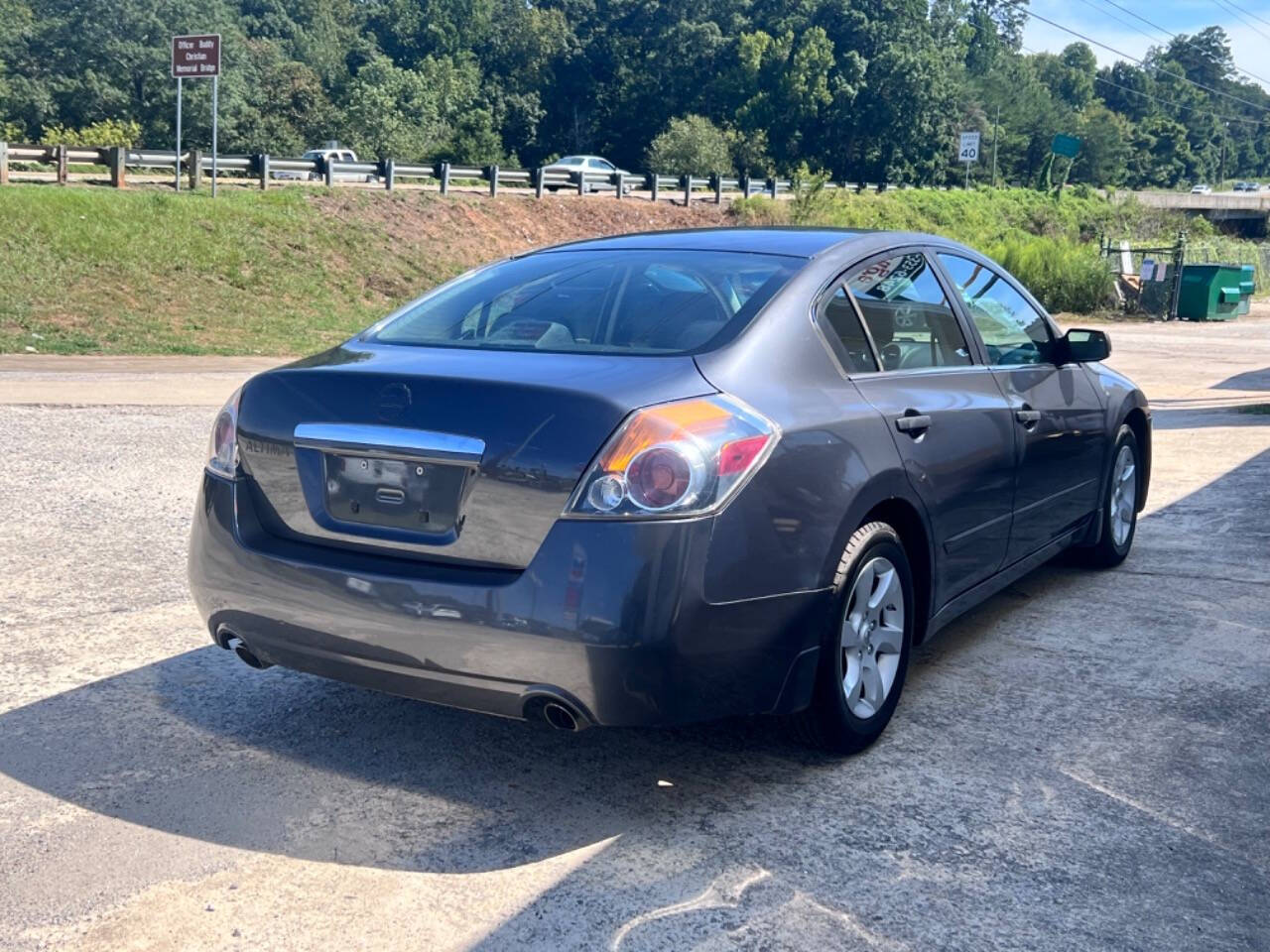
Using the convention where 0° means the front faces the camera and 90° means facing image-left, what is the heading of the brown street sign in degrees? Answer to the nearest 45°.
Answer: approximately 0°

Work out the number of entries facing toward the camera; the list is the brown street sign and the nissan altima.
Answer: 1

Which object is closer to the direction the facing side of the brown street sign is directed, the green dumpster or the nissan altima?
the nissan altima

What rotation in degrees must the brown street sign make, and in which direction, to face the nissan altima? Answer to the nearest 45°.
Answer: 0° — it already faces it

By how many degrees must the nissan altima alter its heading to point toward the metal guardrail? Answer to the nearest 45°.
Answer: approximately 45° to its left

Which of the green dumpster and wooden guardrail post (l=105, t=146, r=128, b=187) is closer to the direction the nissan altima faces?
the green dumpster

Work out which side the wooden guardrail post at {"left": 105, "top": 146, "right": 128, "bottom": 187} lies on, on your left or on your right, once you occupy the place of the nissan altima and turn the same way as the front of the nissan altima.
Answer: on your left

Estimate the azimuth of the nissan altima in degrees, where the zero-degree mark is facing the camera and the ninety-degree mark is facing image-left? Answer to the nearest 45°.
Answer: approximately 225°

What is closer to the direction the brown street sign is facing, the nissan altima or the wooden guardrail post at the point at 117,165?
the nissan altima
